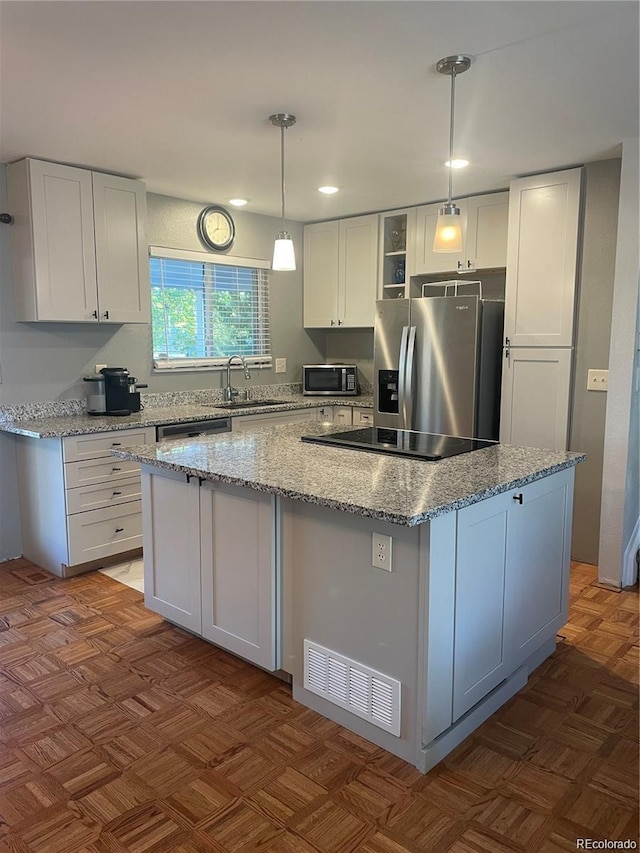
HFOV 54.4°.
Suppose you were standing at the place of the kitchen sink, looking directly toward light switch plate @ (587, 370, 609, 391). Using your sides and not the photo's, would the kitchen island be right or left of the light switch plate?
right

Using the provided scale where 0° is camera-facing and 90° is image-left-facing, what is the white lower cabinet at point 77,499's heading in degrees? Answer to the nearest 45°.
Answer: approximately 315°

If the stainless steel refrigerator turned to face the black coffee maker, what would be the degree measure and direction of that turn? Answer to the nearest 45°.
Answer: approximately 45° to its right

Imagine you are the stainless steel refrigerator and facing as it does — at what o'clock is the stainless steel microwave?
The stainless steel microwave is roughly at 3 o'clock from the stainless steel refrigerator.

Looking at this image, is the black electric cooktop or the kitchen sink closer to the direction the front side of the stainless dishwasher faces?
the black electric cooktop
